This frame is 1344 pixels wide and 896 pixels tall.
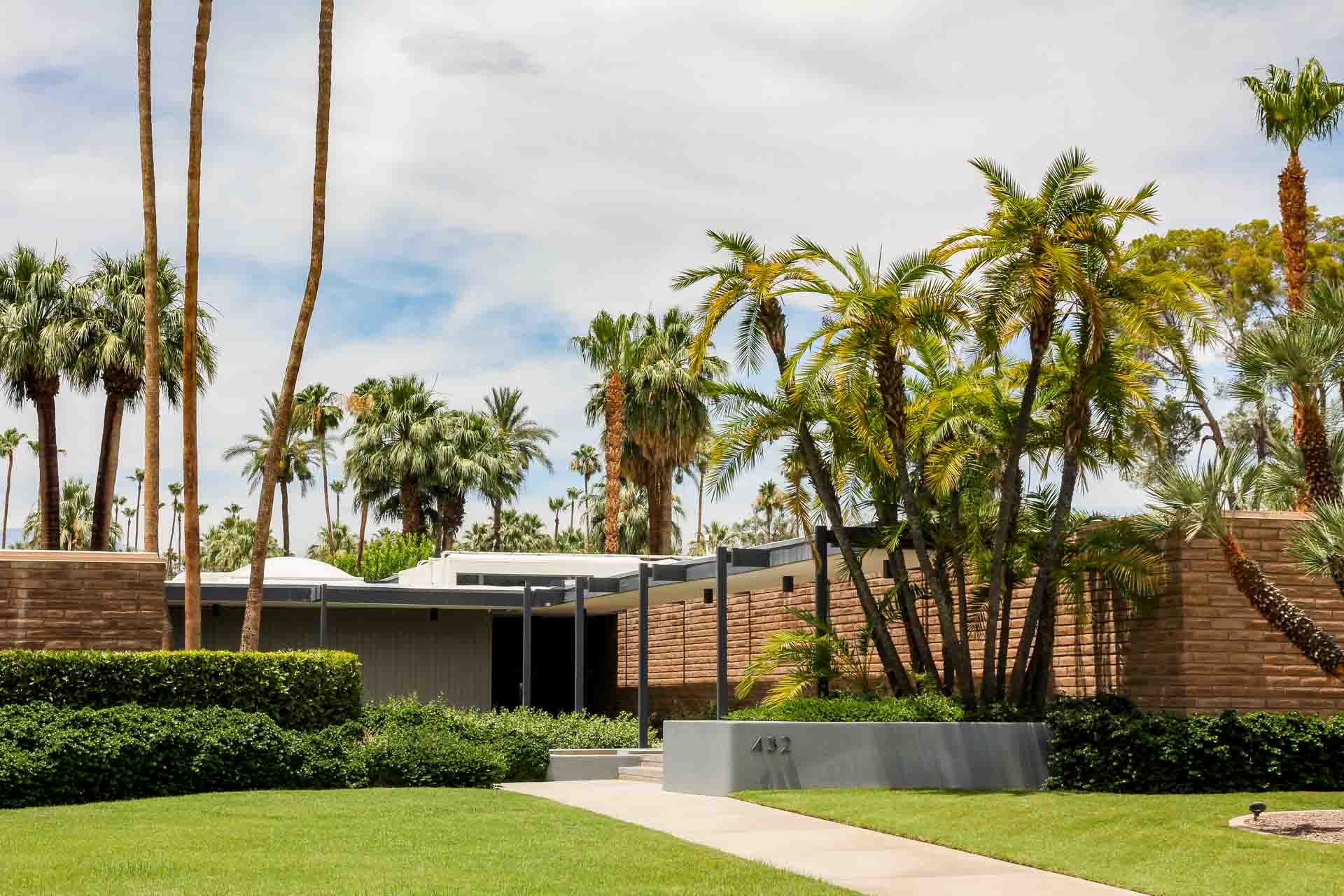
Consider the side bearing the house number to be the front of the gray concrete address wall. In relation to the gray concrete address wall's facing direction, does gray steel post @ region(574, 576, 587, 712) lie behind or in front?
behind

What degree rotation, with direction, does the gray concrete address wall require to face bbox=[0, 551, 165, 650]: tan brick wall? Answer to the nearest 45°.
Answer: approximately 90° to its right

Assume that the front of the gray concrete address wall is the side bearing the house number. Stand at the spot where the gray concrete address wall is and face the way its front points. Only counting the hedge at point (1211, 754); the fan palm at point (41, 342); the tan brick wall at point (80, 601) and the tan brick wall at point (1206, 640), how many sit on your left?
2

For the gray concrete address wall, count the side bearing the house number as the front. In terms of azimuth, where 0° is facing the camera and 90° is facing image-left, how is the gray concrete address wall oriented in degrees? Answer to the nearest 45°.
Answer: approximately 0°

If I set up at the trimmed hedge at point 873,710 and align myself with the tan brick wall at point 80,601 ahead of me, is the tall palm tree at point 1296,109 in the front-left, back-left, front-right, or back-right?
back-right

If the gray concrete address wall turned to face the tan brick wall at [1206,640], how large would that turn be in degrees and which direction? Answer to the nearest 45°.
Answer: approximately 90° to its left

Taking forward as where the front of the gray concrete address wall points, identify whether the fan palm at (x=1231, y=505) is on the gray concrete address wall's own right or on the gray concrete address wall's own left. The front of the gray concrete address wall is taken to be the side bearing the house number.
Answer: on the gray concrete address wall's own left

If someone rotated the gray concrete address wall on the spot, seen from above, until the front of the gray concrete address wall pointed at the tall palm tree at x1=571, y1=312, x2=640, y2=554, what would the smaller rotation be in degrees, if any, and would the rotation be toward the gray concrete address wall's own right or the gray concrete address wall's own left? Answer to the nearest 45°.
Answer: approximately 180°

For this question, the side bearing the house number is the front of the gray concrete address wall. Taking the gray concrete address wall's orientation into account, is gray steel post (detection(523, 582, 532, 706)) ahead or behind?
behind
